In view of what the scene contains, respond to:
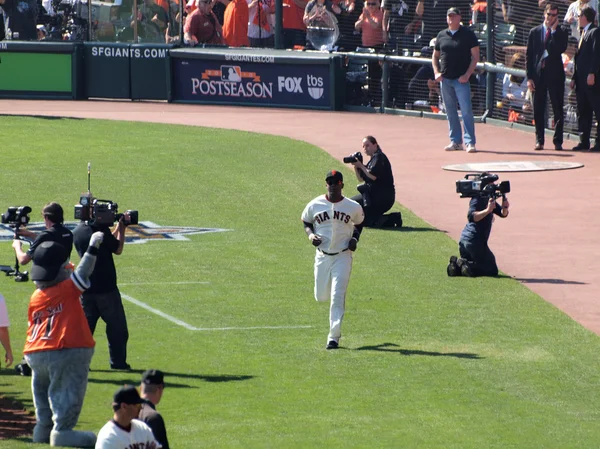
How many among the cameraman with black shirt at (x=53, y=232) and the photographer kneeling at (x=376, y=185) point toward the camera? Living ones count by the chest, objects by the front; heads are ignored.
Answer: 0

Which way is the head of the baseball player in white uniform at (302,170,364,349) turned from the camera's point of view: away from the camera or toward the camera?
toward the camera

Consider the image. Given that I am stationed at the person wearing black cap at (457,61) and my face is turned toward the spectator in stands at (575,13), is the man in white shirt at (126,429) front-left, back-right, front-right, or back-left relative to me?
back-right

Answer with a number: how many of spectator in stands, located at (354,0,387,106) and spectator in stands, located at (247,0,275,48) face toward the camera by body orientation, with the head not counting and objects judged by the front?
2

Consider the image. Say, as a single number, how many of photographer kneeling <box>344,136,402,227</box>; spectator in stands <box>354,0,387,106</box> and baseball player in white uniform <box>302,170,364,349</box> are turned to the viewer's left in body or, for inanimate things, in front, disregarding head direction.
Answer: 1

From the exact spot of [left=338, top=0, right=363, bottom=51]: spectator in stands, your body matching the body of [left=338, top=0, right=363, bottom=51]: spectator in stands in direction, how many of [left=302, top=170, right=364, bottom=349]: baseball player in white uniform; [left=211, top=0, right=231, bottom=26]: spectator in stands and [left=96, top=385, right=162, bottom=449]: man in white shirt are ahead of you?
2

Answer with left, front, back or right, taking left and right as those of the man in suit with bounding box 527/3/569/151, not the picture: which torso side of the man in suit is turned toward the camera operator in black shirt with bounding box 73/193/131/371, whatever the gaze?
front

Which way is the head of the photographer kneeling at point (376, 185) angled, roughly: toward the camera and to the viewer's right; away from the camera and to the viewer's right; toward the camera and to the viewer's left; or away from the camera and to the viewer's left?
toward the camera and to the viewer's left

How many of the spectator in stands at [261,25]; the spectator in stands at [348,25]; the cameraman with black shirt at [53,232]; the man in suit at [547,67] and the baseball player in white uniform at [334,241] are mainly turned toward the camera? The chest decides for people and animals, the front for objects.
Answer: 4

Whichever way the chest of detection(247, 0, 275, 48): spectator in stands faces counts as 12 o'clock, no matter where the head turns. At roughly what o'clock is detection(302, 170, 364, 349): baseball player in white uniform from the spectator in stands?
The baseball player in white uniform is roughly at 12 o'clock from the spectator in stands.

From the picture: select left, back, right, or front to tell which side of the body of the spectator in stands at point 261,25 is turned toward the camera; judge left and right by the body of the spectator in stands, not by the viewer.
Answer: front

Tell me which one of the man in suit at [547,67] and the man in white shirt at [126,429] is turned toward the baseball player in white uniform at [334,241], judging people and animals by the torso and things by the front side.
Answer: the man in suit

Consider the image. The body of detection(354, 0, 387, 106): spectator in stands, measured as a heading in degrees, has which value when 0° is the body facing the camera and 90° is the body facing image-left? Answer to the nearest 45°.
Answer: approximately 0°

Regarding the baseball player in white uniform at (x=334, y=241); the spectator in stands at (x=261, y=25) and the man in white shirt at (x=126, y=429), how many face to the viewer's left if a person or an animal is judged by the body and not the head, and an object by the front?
0

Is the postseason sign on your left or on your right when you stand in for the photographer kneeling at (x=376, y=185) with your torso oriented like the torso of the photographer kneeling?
on your right

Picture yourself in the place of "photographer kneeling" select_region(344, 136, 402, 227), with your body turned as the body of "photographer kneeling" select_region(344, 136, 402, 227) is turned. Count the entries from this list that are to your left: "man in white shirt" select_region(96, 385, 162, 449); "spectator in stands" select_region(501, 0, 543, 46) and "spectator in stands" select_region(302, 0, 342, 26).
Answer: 1

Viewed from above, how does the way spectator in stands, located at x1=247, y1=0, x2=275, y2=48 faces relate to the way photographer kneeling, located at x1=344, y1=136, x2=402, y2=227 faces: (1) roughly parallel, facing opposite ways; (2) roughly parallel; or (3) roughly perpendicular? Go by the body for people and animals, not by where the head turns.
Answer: roughly perpendicular
